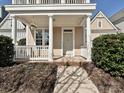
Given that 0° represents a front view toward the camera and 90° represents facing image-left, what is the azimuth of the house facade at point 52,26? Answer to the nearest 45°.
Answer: approximately 0°

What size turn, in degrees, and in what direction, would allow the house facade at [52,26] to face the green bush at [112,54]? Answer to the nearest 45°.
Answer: approximately 45° to its left
